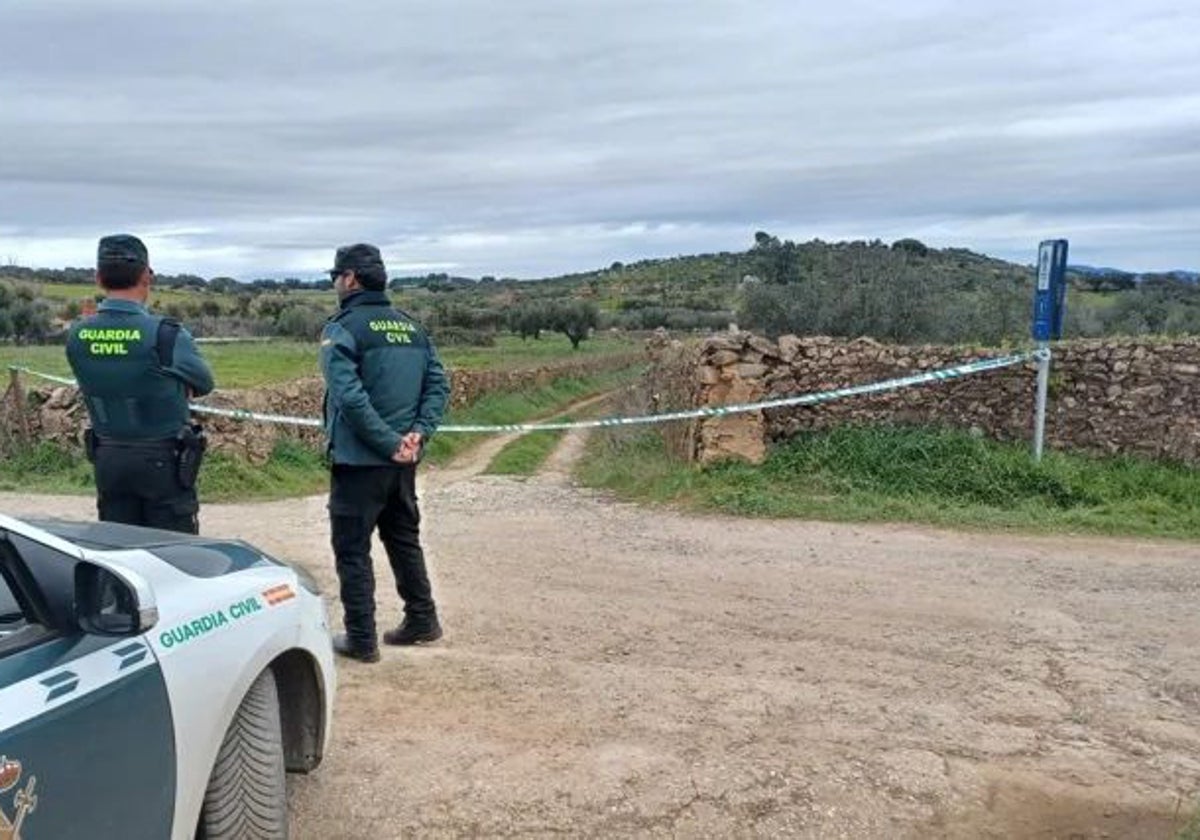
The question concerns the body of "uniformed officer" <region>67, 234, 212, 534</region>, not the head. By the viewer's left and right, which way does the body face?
facing away from the viewer and to the right of the viewer

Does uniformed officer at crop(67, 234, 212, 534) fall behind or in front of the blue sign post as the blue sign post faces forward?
in front

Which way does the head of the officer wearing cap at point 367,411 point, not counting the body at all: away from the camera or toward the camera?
away from the camera

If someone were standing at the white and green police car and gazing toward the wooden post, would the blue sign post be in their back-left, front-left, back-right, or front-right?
front-right

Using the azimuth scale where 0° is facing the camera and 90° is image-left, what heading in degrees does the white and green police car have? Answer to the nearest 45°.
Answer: approximately 225°

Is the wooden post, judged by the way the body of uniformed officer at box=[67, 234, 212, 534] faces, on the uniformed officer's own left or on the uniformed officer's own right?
on the uniformed officer's own left

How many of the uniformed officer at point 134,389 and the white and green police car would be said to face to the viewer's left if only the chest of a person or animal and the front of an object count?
0

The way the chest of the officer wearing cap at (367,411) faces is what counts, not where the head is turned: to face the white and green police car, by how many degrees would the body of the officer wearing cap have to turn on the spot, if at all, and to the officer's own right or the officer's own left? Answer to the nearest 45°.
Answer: approximately 135° to the officer's own left

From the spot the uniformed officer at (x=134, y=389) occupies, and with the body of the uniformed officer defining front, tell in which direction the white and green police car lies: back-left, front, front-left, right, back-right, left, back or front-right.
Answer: back-right

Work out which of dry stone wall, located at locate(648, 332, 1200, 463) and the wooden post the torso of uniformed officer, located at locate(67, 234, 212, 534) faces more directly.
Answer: the dry stone wall

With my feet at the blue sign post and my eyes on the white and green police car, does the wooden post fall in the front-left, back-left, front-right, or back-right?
front-right

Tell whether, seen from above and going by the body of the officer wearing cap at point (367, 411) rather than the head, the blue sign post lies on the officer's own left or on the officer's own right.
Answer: on the officer's own right

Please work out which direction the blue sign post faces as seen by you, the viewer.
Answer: facing the viewer and to the left of the viewer

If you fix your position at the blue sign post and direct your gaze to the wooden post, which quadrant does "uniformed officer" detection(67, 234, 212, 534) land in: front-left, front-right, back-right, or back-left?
front-left

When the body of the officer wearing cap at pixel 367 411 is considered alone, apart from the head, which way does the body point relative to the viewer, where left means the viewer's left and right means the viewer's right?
facing away from the viewer and to the left of the viewer

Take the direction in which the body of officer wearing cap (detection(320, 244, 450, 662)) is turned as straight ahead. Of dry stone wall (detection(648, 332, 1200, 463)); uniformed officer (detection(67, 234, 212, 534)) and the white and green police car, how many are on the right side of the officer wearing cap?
1
